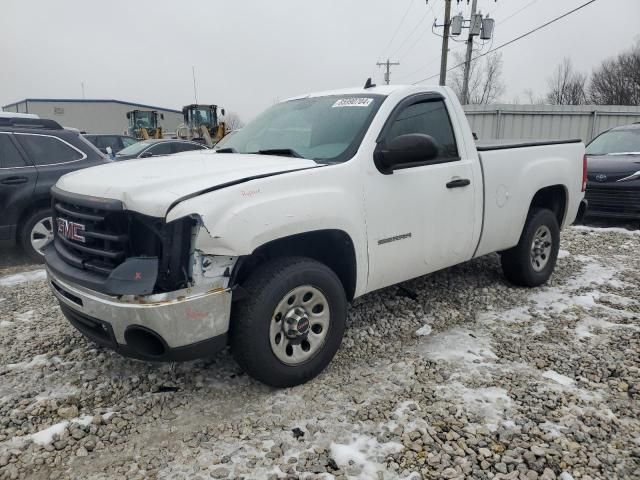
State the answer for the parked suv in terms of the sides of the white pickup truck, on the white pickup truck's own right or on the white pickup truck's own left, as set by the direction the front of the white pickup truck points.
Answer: on the white pickup truck's own right

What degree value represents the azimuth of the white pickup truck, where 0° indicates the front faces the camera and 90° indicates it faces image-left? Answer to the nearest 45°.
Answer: approximately 45°

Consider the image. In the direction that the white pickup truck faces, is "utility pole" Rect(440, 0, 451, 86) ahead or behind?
behind
